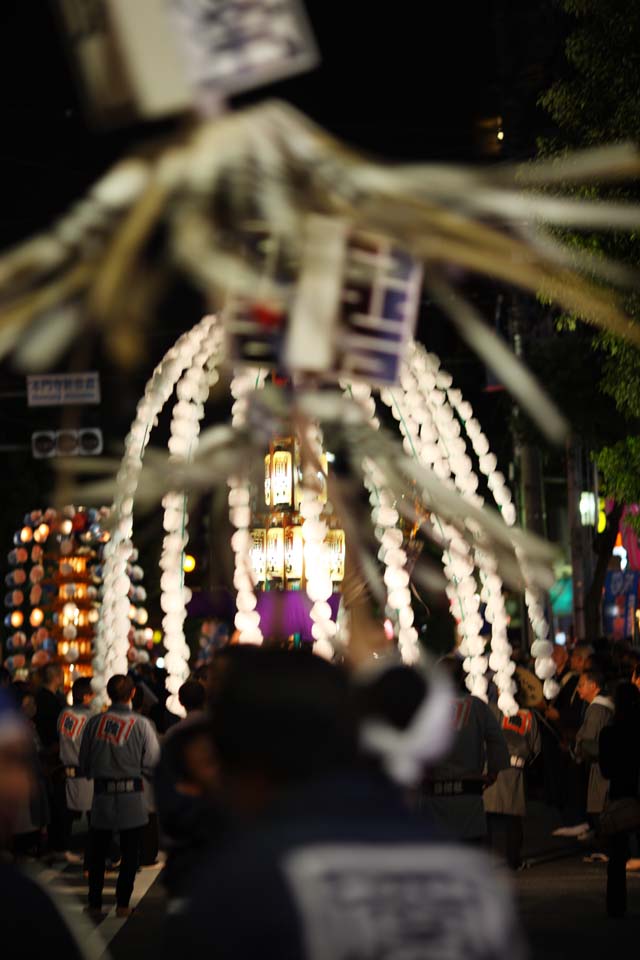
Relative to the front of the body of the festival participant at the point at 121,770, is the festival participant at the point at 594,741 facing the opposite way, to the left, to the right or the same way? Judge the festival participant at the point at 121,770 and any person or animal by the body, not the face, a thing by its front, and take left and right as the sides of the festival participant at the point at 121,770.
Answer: to the left

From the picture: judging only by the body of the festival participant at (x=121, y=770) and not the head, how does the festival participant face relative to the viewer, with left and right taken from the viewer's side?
facing away from the viewer

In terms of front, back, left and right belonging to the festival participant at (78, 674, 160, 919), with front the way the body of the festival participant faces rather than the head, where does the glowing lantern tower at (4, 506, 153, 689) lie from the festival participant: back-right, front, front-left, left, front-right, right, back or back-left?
front

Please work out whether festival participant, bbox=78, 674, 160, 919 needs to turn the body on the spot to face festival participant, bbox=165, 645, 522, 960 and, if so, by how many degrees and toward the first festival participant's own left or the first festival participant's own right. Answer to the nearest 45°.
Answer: approximately 180°

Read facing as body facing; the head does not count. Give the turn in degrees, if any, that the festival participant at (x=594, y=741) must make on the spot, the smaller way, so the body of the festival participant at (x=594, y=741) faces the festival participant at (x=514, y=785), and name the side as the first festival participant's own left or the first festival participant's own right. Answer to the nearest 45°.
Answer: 0° — they already face them

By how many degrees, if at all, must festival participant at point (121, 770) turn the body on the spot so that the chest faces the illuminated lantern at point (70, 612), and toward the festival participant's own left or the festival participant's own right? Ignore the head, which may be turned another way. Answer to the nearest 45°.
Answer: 0° — they already face it

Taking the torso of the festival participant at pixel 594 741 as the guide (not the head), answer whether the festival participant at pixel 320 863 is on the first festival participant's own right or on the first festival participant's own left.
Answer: on the first festival participant's own left

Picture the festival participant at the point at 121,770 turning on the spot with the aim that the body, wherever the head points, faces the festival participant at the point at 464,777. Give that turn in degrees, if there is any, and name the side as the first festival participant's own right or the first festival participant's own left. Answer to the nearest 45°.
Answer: approximately 135° to the first festival participant's own right

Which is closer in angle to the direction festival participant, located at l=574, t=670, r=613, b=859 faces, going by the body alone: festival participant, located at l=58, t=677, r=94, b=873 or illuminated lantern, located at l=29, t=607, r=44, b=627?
the festival participant

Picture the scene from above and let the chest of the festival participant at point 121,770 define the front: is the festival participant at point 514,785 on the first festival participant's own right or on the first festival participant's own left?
on the first festival participant's own right

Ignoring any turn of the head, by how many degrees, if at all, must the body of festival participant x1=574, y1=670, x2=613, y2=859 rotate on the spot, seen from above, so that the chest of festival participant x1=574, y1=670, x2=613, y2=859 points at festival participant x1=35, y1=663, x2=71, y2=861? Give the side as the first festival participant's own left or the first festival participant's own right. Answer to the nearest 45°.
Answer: approximately 45° to the first festival participant's own right

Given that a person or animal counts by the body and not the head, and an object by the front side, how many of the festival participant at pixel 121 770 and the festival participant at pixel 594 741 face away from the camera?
1

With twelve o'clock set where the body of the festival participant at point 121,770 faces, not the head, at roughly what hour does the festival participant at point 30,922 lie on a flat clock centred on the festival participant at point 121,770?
the festival participant at point 30,922 is roughly at 6 o'clock from the festival participant at point 121,770.

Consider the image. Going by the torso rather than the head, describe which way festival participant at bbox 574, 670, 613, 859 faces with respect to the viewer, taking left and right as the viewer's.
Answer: facing to the left of the viewer

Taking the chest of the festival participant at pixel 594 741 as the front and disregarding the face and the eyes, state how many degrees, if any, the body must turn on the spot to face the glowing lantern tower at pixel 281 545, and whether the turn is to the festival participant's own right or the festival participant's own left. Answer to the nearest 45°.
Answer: approximately 45° to the festival participant's own right

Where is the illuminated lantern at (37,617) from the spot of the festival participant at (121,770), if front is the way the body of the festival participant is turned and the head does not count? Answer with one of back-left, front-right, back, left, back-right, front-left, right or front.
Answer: front

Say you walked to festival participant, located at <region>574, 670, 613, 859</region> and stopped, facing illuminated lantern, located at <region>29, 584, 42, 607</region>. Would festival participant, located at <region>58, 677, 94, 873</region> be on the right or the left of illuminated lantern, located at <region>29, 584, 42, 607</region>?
left
